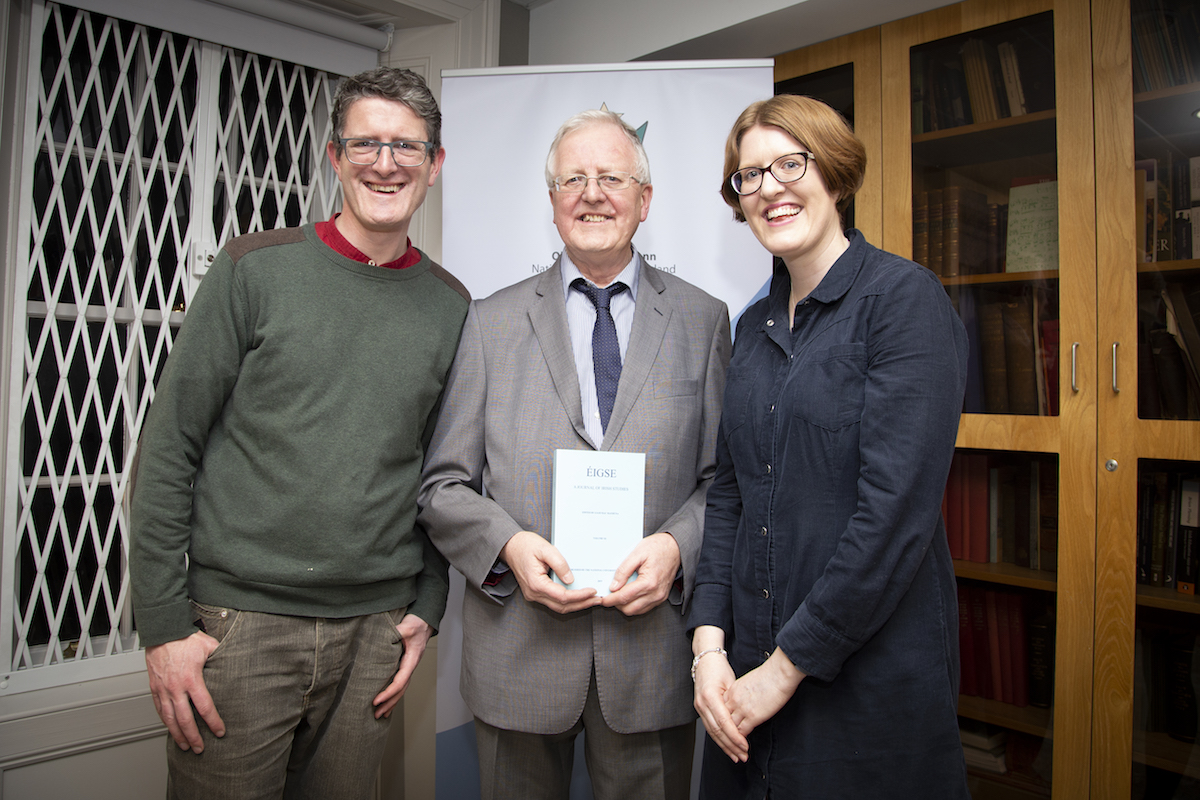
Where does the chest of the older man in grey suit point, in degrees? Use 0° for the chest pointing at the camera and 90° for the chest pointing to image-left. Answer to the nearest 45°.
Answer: approximately 0°

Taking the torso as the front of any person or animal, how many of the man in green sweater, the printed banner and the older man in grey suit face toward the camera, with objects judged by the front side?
3

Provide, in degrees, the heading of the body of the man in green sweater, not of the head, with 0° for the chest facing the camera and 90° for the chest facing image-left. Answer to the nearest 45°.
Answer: approximately 0°

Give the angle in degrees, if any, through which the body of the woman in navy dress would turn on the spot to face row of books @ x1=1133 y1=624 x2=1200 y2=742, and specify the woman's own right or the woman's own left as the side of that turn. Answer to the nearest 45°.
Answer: approximately 180°

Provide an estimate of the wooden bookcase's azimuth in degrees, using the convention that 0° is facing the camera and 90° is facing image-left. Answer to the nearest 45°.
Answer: approximately 45°

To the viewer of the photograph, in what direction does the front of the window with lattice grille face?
facing the viewer and to the right of the viewer

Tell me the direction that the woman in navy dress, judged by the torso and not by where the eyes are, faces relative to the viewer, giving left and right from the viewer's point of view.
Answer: facing the viewer and to the left of the viewer
